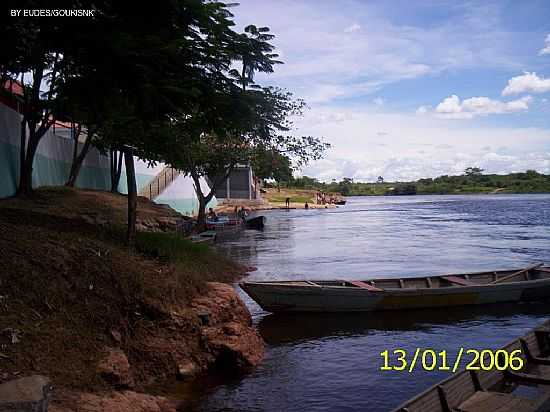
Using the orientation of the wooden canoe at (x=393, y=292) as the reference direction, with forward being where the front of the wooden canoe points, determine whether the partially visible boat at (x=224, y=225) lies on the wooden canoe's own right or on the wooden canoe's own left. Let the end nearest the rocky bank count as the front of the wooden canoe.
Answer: on the wooden canoe's own right

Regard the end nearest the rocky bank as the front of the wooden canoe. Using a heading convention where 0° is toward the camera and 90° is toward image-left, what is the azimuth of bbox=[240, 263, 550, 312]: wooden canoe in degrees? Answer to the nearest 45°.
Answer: approximately 90°

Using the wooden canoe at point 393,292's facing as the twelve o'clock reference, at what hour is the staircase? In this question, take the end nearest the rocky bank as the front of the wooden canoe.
The staircase is roughly at 2 o'clock from the wooden canoe.

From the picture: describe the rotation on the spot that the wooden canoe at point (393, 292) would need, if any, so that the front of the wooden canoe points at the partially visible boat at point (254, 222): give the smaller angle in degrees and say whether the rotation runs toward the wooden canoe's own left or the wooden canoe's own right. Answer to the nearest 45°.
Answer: approximately 90° to the wooden canoe's own right

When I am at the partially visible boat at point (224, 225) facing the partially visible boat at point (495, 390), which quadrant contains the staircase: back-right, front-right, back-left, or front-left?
back-right

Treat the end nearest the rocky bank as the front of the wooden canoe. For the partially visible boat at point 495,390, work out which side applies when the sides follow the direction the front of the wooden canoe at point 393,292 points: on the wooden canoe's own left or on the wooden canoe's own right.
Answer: on the wooden canoe's own left

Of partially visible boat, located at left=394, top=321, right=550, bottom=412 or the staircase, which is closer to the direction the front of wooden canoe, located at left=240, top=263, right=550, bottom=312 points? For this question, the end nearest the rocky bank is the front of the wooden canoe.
the staircase
